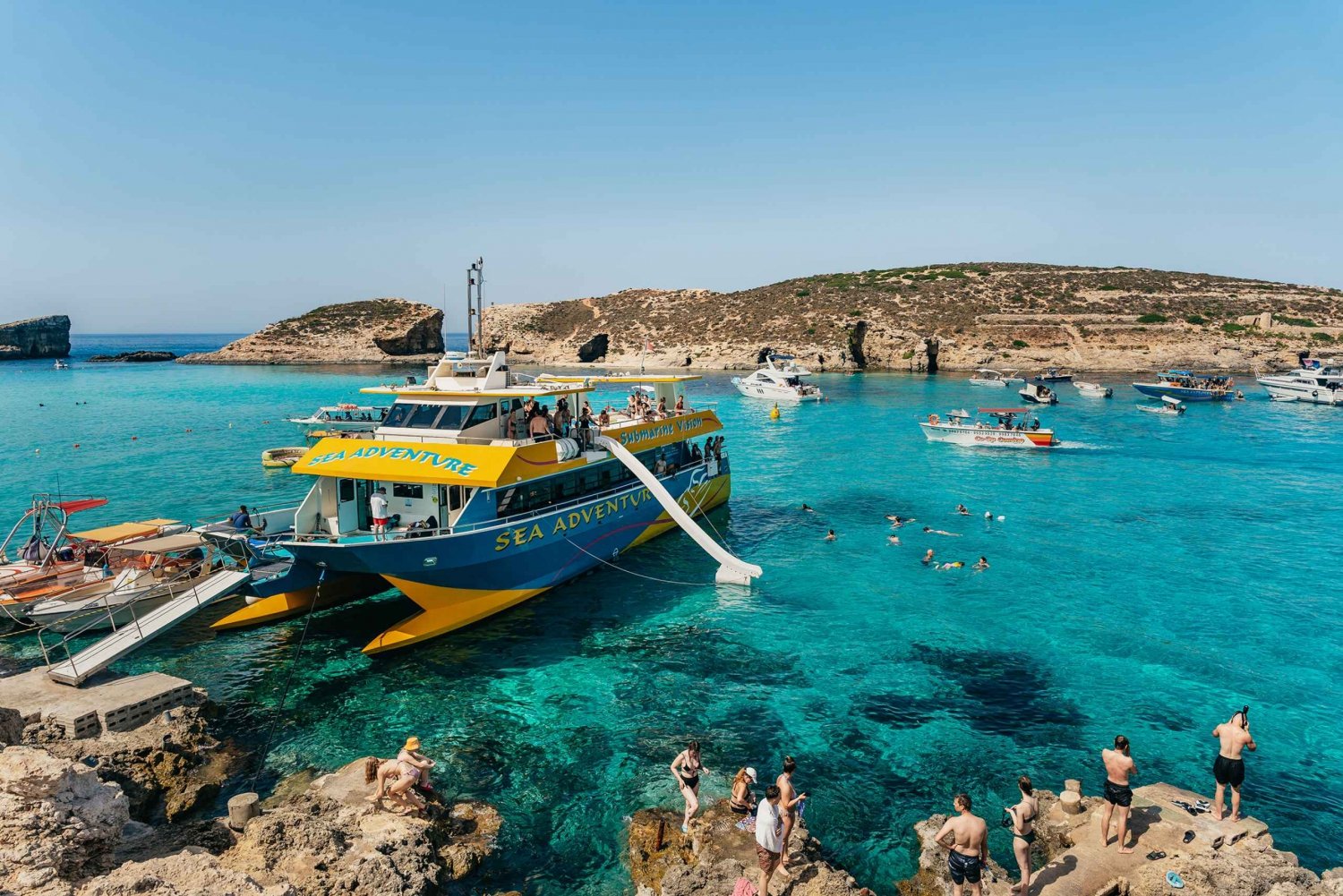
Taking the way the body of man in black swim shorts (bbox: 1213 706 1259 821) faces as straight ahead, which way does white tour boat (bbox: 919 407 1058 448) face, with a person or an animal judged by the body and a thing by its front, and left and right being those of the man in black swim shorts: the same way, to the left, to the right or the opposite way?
to the left

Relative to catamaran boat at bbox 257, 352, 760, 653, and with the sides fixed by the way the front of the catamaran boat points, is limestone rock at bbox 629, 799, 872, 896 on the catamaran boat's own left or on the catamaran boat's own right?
on the catamaran boat's own left

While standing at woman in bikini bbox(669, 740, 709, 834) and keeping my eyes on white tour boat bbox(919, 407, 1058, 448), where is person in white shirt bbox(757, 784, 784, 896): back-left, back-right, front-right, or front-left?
back-right

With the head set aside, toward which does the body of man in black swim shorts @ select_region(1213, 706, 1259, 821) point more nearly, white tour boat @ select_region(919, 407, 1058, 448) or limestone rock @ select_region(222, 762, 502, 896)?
the white tour boat

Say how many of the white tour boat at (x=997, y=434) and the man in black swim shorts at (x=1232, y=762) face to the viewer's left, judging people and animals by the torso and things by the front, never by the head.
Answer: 1

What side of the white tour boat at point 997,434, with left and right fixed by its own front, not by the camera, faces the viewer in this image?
left

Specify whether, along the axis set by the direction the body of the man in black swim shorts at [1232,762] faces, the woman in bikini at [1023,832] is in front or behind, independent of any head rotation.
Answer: behind

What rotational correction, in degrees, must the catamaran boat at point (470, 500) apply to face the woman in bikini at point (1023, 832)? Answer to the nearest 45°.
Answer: approximately 90° to its left

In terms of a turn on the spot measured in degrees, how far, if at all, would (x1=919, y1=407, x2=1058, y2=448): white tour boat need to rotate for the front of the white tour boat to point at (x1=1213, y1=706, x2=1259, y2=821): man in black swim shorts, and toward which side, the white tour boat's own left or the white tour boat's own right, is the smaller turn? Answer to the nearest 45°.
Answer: approximately 90° to the white tour boat's own left

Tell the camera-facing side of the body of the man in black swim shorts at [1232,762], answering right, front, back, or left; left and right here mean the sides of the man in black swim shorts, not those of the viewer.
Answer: back

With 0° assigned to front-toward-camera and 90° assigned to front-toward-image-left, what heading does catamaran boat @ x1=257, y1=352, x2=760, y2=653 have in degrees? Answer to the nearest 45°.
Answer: approximately 45°

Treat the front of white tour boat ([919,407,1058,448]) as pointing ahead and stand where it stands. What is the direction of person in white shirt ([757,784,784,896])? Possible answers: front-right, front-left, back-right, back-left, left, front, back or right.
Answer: left

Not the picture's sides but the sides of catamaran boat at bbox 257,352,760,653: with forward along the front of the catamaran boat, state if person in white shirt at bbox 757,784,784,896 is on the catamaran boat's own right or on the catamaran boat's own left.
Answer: on the catamaran boat's own left

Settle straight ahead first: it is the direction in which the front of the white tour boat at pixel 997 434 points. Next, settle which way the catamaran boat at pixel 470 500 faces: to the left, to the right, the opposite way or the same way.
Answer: to the left
